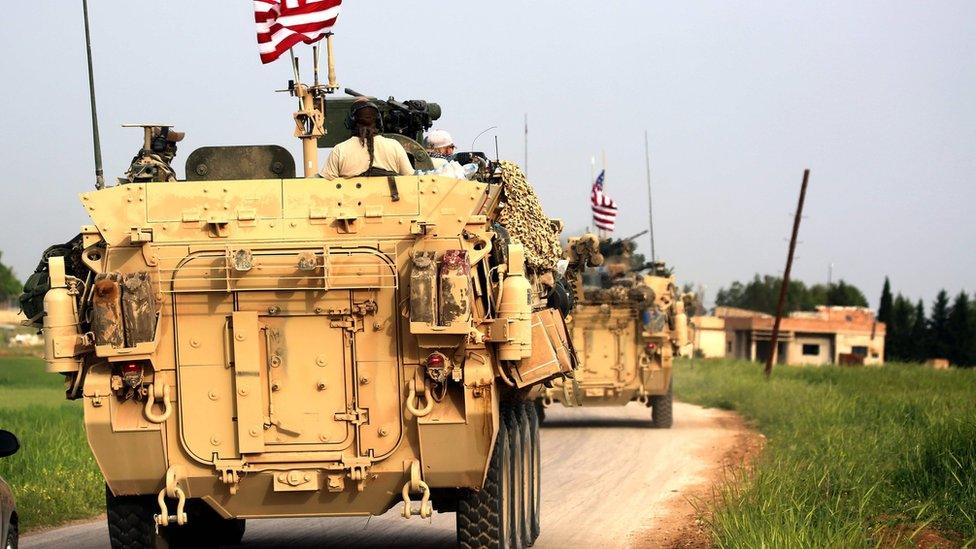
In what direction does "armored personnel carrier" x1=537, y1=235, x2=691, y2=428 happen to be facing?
away from the camera

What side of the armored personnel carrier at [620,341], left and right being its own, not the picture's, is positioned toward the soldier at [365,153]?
back

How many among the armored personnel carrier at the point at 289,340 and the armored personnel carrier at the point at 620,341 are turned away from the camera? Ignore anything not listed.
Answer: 2

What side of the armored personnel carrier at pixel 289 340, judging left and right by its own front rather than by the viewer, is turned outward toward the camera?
back

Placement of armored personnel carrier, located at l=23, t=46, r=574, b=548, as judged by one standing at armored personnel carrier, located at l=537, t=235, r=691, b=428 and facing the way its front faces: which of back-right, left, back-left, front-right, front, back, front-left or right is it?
back

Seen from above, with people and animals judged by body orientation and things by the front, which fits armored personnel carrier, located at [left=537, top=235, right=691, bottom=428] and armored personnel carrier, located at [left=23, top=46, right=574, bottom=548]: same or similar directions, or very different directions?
same or similar directions
